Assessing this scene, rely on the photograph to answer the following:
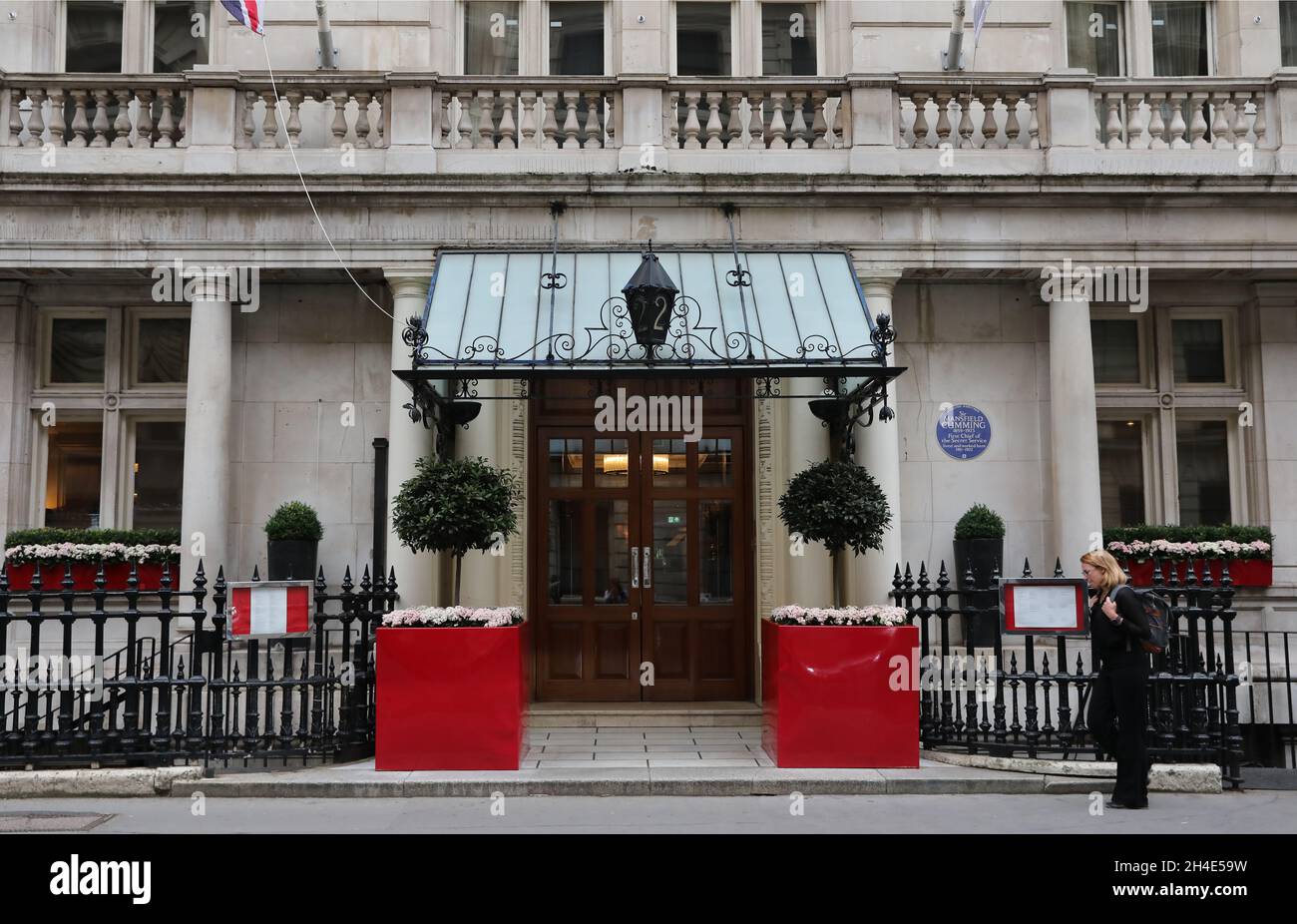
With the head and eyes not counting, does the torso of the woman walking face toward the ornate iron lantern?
yes

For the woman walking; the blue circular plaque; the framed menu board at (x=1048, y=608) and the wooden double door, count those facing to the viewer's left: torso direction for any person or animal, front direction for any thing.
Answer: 1

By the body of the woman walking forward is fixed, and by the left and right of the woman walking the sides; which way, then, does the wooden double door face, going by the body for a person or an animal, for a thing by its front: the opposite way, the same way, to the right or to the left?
to the left

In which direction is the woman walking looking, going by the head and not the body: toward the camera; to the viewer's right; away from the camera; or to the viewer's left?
to the viewer's left

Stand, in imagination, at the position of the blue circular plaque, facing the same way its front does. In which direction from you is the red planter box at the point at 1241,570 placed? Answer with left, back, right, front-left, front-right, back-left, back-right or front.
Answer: left

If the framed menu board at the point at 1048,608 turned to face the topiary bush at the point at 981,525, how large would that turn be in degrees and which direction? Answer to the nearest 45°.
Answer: approximately 180°

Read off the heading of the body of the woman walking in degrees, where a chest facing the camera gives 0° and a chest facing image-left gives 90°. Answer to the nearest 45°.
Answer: approximately 90°

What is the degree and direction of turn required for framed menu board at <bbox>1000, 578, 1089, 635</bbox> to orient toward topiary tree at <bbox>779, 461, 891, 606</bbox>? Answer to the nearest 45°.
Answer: approximately 90° to its right

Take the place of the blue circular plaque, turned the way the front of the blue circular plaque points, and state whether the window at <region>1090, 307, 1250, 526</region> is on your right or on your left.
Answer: on your left

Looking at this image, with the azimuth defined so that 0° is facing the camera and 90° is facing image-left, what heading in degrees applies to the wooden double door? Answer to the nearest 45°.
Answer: approximately 0°

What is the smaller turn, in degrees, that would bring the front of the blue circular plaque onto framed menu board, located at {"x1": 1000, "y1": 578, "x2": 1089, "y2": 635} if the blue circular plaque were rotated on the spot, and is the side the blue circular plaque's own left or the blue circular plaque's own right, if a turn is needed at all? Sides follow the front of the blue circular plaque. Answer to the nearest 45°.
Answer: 0° — it already faces it
